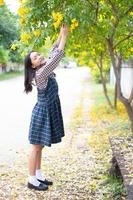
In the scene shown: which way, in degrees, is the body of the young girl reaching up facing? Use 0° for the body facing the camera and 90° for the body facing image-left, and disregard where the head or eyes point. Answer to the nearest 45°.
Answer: approximately 270°
